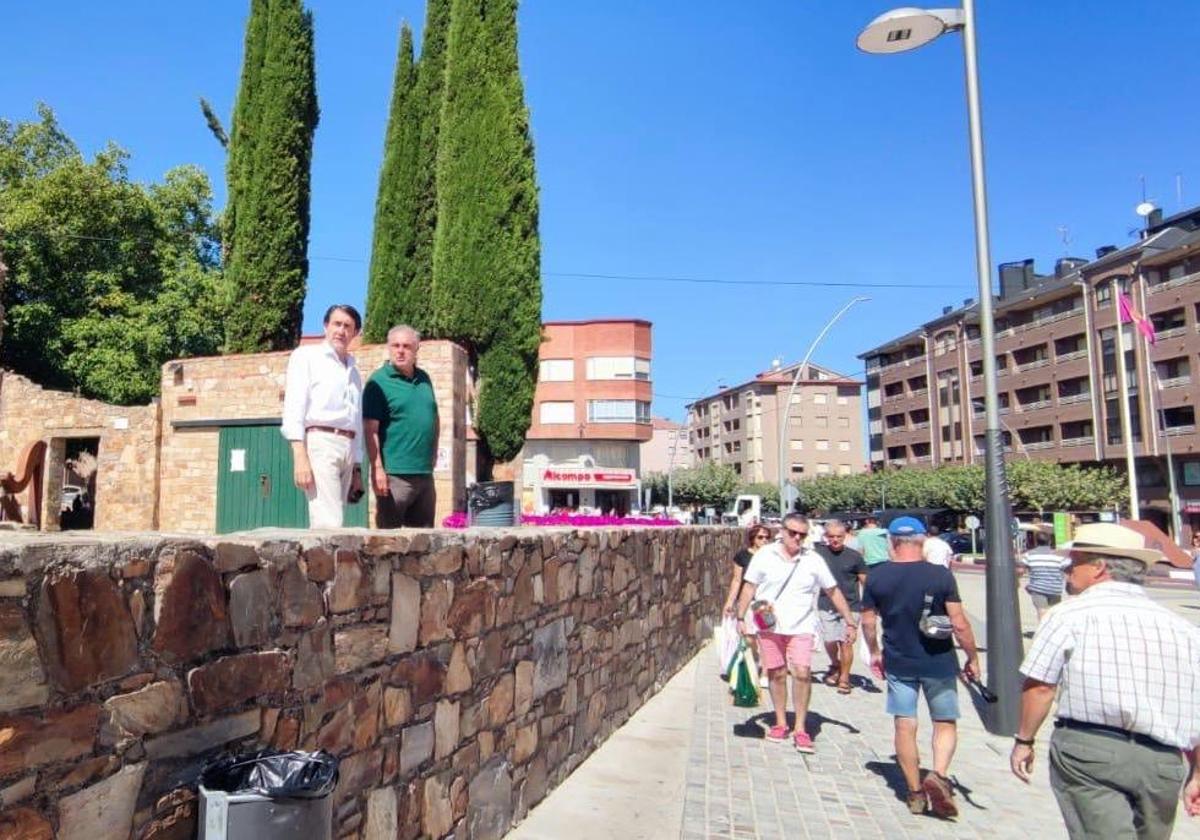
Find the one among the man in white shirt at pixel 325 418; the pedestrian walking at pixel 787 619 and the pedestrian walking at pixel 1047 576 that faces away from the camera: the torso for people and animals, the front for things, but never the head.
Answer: the pedestrian walking at pixel 1047 576

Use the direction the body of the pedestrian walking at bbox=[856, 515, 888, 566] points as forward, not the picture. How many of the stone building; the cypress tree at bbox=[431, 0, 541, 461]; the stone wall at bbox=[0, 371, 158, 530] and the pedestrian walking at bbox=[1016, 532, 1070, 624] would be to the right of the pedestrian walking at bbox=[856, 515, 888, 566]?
1

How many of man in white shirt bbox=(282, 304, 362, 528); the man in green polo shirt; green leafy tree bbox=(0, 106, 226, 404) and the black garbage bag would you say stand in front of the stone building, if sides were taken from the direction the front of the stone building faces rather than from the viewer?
3

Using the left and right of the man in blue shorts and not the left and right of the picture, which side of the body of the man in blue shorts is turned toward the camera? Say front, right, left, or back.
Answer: back

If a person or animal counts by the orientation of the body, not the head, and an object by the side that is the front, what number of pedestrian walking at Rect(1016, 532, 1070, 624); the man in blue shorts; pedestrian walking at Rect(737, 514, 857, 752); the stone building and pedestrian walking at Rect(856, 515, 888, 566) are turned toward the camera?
2

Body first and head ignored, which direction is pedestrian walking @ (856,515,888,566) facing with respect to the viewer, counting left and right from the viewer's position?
facing away from the viewer

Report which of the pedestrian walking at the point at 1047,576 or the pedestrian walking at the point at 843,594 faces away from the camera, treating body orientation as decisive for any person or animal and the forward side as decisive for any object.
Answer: the pedestrian walking at the point at 1047,576

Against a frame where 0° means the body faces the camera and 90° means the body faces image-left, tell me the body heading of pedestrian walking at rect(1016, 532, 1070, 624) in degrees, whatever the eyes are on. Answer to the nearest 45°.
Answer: approximately 180°

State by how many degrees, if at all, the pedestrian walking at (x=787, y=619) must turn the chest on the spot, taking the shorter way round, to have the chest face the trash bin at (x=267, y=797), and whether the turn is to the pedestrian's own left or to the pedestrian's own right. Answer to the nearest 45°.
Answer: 0° — they already face it

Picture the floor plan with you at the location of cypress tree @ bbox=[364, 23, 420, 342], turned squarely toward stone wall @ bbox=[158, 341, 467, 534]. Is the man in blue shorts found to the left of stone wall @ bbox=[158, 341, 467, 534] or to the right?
left

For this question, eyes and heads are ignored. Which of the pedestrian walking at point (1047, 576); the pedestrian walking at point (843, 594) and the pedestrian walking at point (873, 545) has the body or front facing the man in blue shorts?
the pedestrian walking at point (843, 594)

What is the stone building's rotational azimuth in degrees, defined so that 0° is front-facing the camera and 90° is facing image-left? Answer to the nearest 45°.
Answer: approximately 0°

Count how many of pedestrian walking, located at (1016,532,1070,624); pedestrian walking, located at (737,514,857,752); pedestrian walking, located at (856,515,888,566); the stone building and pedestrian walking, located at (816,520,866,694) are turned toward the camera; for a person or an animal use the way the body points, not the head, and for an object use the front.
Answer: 3

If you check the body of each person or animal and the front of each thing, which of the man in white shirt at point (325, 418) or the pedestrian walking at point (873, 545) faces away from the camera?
the pedestrian walking

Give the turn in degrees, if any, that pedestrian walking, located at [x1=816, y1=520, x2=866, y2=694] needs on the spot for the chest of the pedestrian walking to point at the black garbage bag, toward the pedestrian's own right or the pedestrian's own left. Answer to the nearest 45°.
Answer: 0° — they already face it

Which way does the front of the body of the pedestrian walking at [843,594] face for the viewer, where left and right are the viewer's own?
facing the viewer
